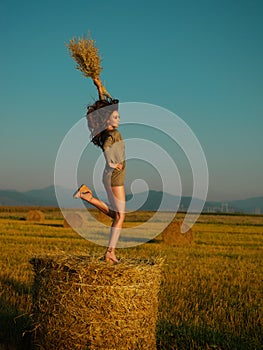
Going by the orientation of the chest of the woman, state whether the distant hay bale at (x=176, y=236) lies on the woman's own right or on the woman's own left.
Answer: on the woman's own left

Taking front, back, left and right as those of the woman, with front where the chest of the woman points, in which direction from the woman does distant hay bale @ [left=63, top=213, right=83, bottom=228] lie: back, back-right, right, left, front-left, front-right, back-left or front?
left

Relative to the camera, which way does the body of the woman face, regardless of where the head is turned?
to the viewer's right

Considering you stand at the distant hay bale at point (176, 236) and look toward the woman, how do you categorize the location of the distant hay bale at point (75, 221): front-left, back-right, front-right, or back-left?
back-right

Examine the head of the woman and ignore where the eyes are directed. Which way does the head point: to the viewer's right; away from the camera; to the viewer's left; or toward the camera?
to the viewer's right
